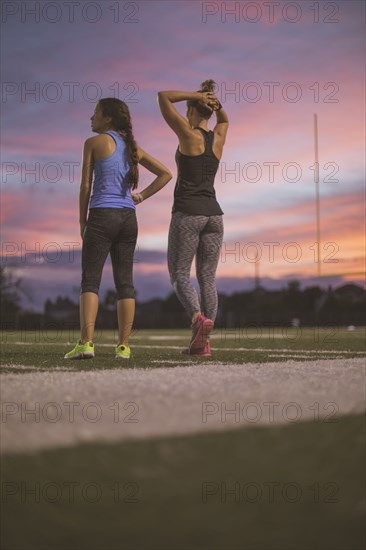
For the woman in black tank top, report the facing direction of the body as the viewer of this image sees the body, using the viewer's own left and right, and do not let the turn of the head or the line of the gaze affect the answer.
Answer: facing away from the viewer and to the left of the viewer

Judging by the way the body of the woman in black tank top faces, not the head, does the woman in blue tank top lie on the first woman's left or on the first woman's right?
on the first woman's left

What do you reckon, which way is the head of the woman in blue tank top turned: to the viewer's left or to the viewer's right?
to the viewer's left
